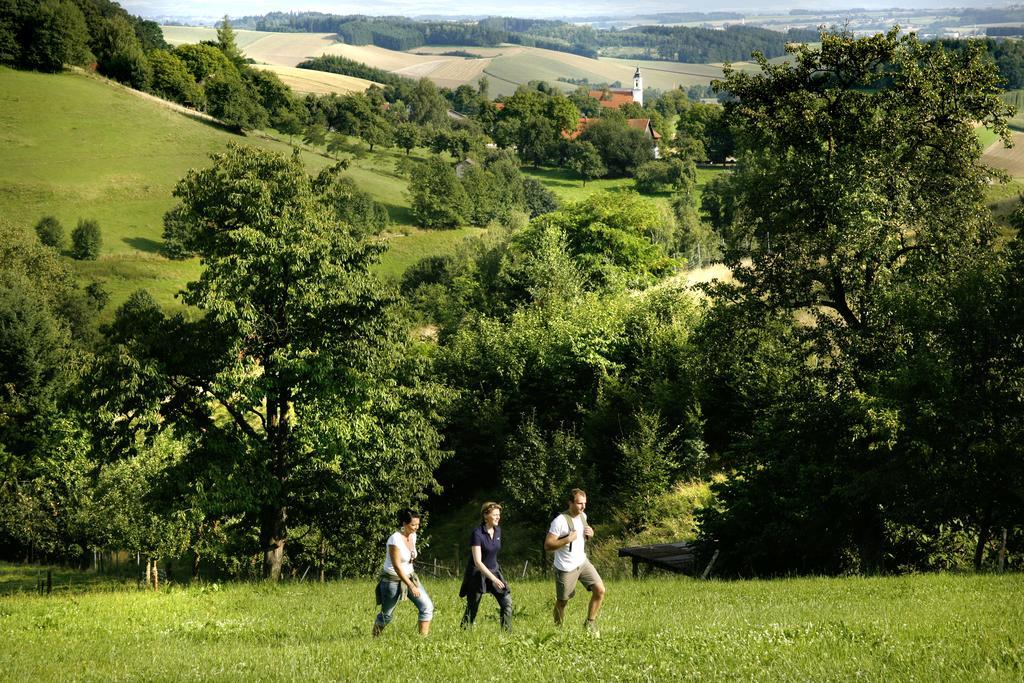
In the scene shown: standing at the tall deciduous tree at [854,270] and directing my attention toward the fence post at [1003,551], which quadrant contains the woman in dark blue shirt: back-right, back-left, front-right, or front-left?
front-right

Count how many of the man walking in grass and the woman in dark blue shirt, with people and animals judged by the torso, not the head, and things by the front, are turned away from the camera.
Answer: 0

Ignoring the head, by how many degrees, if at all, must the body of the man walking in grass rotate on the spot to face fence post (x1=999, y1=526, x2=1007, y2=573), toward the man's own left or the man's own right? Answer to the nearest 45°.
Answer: approximately 90° to the man's own left

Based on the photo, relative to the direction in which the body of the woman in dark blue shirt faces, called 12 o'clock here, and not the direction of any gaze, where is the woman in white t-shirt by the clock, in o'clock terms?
The woman in white t-shirt is roughly at 4 o'clock from the woman in dark blue shirt.

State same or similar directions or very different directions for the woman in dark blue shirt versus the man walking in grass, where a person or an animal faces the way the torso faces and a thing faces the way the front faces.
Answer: same or similar directions

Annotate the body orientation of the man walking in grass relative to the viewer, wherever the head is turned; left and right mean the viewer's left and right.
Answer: facing the viewer and to the right of the viewer

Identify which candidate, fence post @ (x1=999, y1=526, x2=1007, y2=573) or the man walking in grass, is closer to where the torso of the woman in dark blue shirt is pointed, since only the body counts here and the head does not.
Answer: the man walking in grass

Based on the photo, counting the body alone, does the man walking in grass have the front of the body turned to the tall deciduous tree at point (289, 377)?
no

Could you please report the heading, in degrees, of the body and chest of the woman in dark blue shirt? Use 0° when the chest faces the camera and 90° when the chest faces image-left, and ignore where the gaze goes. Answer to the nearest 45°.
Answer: approximately 315°

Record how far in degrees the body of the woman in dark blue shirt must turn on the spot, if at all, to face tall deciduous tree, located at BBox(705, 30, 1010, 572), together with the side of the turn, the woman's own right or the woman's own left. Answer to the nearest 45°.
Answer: approximately 90° to the woman's own left

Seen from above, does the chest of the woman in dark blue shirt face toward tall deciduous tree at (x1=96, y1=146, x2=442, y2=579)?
no

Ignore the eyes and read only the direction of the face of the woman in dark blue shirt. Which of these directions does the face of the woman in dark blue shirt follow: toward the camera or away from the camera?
toward the camera

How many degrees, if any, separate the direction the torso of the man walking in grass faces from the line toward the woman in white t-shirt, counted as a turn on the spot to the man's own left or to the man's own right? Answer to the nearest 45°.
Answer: approximately 135° to the man's own right
